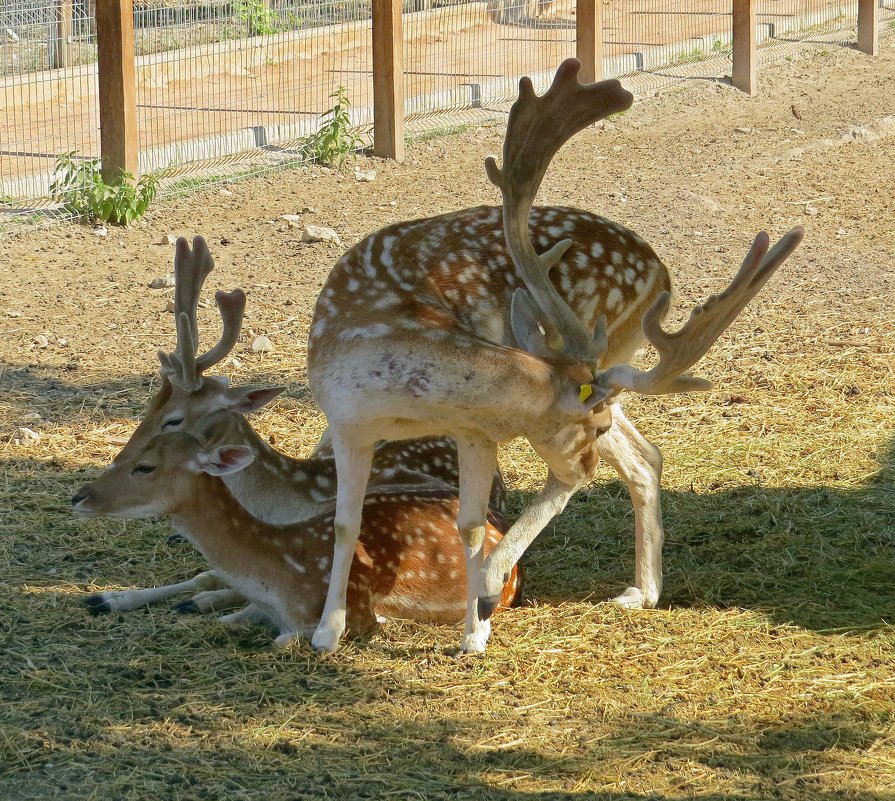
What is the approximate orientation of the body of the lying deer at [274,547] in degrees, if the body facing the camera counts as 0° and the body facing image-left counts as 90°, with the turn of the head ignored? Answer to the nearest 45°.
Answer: approximately 90°

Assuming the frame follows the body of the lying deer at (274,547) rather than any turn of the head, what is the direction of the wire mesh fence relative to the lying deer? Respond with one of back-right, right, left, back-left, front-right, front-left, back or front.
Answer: right
